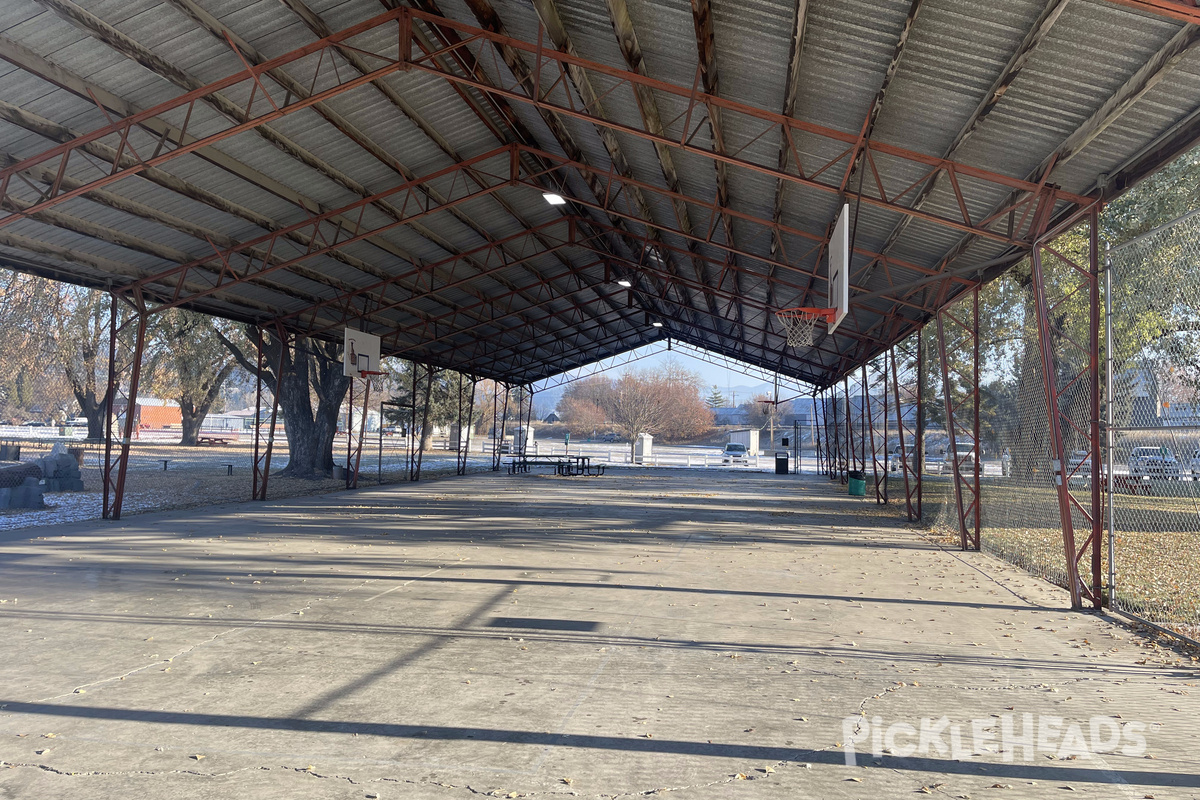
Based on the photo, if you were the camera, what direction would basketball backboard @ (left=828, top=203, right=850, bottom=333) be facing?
facing to the left of the viewer

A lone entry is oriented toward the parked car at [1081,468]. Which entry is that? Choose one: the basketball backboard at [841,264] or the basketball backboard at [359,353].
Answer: the basketball backboard at [359,353]

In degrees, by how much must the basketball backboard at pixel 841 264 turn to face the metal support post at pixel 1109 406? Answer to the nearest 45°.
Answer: approximately 135° to its left

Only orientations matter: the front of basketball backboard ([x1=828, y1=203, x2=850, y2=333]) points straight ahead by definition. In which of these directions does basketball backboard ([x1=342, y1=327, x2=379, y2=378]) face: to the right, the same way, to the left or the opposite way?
the opposite way

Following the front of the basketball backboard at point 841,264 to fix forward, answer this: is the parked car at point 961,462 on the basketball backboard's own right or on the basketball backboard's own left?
on the basketball backboard's own right

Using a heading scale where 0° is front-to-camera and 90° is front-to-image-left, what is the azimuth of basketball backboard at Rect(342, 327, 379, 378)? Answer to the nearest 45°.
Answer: approximately 315°

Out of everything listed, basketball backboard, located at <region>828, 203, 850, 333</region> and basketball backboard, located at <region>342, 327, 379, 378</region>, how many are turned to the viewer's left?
1
